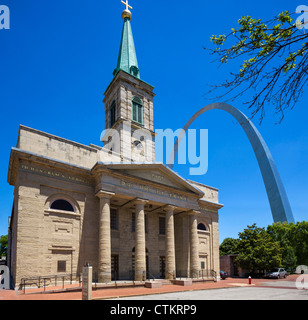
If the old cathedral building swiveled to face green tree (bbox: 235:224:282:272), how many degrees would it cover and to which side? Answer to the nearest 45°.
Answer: approximately 90° to its left

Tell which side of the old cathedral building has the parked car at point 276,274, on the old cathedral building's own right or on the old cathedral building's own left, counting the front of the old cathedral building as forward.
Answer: on the old cathedral building's own left
